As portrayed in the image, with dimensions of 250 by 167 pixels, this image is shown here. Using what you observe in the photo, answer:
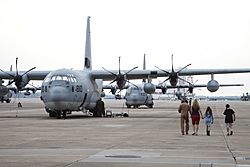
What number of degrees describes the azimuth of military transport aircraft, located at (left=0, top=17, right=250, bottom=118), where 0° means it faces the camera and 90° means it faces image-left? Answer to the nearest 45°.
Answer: approximately 0°
